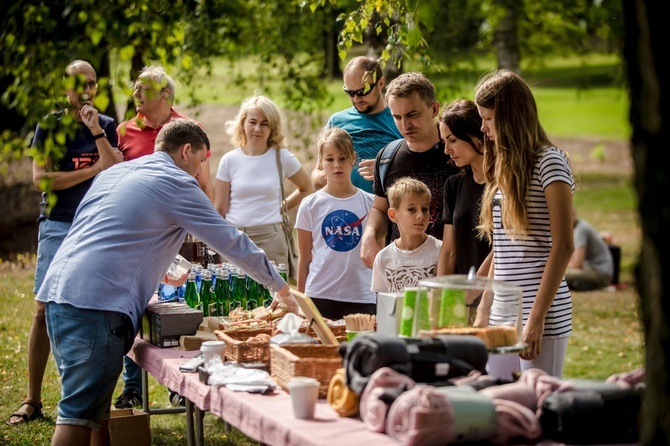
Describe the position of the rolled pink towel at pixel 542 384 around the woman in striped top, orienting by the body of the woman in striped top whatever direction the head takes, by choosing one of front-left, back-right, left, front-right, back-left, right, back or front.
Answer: left

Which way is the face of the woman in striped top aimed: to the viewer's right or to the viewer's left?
to the viewer's left

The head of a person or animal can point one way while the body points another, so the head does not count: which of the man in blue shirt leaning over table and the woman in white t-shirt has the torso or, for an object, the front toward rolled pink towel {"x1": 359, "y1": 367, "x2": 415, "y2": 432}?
the woman in white t-shirt

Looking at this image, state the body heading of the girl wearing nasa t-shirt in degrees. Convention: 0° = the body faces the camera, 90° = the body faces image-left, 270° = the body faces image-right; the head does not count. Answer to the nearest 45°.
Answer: approximately 0°

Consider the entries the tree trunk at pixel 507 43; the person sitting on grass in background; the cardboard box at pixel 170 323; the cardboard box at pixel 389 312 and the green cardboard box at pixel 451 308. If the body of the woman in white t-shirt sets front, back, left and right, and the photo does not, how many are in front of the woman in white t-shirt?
3

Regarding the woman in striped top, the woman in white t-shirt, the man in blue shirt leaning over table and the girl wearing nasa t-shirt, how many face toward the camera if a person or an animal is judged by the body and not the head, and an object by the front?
2

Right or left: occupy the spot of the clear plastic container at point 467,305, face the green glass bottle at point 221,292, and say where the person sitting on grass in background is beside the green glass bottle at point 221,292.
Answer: right

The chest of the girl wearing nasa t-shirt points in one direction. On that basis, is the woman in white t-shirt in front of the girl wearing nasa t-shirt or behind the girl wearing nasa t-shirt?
behind

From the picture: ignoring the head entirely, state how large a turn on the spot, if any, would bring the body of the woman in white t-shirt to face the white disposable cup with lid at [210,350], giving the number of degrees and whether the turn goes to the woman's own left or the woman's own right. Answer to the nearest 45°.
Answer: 0° — they already face it

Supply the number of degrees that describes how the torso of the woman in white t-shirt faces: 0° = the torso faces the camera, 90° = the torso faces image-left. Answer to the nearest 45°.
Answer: approximately 0°

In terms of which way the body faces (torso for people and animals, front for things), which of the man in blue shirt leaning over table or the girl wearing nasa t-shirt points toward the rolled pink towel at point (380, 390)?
the girl wearing nasa t-shirt

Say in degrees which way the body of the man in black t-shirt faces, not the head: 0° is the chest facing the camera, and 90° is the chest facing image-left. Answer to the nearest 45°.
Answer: approximately 45°

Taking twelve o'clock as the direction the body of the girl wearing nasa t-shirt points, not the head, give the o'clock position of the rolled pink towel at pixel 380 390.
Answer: The rolled pink towel is roughly at 12 o'clock from the girl wearing nasa t-shirt.

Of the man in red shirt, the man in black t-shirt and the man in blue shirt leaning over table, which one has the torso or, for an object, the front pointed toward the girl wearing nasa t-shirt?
the man in blue shirt leaning over table
